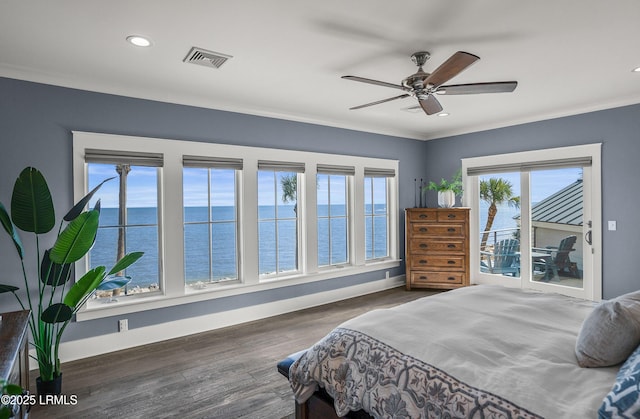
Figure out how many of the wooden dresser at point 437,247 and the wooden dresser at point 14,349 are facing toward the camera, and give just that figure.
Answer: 1

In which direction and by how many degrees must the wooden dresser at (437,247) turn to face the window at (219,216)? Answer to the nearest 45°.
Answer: approximately 45° to its right

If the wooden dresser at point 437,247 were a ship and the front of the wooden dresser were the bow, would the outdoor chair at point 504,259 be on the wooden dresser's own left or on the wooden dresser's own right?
on the wooden dresser's own left

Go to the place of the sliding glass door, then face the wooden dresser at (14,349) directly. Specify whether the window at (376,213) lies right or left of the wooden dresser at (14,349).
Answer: right

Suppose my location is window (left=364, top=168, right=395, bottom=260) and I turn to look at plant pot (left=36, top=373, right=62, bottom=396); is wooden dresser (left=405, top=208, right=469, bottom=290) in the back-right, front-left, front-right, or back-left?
back-left

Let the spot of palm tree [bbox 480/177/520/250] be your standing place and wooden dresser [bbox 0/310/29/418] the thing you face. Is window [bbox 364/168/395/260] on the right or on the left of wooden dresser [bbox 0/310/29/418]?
right

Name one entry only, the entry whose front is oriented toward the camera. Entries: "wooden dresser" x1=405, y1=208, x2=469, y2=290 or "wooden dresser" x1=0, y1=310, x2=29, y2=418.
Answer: "wooden dresser" x1=405, y1=208, x2=469, y2=290

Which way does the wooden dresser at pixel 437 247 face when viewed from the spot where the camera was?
facing the viewer

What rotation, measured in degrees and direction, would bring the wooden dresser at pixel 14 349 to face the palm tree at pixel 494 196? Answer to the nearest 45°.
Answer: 0° — it already faces it

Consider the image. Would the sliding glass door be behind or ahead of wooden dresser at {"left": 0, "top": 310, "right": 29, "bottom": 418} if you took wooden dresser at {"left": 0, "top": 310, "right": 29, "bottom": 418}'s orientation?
ahead

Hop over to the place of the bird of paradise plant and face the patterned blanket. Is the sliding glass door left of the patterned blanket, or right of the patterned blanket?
left

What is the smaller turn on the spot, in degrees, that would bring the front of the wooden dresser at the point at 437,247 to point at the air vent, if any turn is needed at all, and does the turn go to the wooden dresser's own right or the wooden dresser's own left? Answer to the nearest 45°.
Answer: approximately 45° to the wooden dresser's own right

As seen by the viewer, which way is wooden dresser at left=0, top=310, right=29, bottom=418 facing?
to the viewer's right

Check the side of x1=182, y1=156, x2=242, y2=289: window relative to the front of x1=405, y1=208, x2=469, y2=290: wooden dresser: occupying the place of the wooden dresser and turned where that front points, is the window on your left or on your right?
on your right
